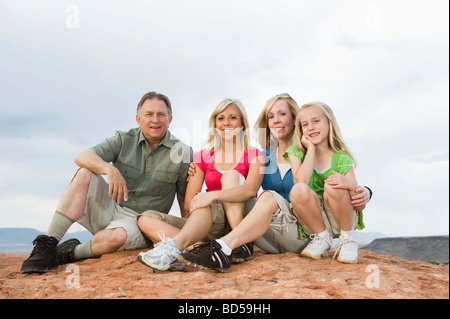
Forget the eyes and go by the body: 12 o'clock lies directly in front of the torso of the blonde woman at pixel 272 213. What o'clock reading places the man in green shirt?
The man in green shirt is roughly at 2 o'clock from the blonde woman.

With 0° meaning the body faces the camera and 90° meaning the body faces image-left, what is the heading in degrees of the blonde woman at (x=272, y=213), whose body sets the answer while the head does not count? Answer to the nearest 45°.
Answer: approximately 45°

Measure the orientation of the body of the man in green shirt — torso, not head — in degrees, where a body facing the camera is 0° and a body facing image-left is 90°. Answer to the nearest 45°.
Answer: approximately 0°

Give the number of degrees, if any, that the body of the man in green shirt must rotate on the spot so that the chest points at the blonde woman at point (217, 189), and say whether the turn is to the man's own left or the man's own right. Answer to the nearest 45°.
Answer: approximately 45° to the man's own left
